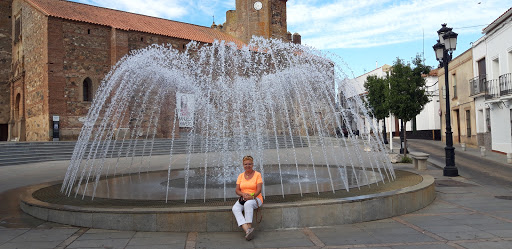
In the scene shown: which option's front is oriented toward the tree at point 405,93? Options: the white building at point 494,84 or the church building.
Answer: the white building

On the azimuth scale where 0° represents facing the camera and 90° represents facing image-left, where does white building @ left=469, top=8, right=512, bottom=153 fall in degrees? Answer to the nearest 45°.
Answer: approximately 45°

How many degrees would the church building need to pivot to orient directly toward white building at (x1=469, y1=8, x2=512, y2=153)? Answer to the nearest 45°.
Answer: approximately 90° to its left

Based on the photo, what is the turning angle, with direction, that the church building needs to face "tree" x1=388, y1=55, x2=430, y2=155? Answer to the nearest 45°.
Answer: approximately 90° to its left

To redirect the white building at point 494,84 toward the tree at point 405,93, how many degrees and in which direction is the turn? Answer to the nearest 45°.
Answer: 0° — it already faces it

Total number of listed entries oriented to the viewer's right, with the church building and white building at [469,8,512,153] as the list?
0

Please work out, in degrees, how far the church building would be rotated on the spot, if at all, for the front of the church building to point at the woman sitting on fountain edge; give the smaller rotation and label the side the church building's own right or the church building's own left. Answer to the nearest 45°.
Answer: approximately 45° to the church building's own left

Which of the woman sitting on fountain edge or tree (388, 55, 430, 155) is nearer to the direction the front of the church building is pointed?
the woman sitting on fountain edge

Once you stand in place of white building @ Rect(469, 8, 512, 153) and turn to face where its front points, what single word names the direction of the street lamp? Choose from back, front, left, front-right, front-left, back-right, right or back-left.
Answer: front-left

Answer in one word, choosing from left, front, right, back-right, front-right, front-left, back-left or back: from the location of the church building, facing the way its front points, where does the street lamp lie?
left
